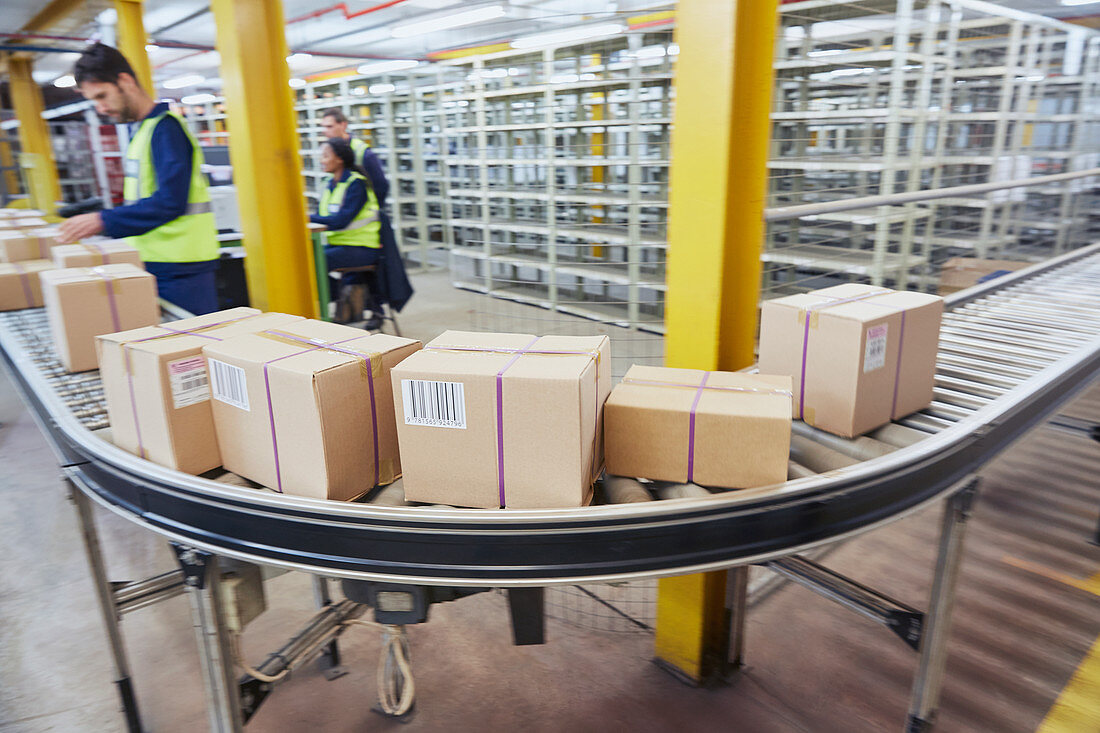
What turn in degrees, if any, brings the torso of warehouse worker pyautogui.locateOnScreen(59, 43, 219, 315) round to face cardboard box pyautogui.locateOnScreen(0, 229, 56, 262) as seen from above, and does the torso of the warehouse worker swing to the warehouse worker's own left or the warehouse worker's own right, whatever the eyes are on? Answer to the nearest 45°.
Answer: approximately 45° to the warehouse worker's own right

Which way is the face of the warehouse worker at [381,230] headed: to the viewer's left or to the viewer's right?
to the viewer's left

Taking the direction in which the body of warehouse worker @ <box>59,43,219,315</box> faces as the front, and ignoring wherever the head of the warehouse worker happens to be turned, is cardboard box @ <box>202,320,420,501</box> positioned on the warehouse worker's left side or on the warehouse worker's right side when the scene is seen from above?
on the warehouse worker's left side

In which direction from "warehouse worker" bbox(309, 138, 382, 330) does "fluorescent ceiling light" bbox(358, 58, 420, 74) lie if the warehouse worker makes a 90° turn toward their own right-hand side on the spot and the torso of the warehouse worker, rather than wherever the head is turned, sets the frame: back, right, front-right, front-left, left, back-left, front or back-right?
front

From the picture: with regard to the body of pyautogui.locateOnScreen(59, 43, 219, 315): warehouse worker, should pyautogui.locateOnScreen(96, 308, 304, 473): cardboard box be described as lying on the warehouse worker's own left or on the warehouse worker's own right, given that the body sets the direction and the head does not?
on the warehouse worker's own left

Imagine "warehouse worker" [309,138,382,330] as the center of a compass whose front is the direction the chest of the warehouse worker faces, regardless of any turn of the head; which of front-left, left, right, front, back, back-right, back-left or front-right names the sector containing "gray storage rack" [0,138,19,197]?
front-right

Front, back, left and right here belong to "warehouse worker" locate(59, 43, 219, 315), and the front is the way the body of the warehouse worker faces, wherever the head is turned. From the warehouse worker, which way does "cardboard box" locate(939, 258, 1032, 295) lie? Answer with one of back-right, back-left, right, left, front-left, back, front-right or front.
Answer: back

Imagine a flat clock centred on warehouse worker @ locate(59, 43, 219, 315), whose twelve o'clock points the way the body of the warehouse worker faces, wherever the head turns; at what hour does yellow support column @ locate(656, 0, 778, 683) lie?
The yellow support column is roughly at 8 o'clock from the warehouse worker.

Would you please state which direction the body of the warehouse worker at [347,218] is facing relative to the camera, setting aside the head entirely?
to the viewer's left

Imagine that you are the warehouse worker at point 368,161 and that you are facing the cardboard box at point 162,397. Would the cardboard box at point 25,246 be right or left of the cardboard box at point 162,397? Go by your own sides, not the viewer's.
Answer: right

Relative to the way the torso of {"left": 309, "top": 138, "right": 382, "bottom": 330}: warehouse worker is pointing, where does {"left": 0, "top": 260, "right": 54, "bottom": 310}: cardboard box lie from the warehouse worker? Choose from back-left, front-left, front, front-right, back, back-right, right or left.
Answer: front-left

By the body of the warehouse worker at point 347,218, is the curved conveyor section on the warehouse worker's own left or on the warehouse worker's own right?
on the warehouse worker's own left

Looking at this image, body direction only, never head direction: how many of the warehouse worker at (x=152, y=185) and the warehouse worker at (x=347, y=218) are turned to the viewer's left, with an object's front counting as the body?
2

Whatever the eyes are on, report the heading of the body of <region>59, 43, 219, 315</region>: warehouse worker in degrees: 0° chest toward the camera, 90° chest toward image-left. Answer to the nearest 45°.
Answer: approximately 90°

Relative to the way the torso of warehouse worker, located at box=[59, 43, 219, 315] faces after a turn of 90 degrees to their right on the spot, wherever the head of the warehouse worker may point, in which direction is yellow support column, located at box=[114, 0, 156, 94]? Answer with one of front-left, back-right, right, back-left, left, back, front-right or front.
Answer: front
